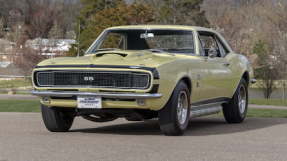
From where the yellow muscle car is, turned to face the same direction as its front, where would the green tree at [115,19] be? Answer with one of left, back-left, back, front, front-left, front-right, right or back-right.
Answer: back-right

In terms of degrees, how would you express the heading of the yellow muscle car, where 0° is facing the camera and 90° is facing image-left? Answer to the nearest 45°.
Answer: approximately 45°
